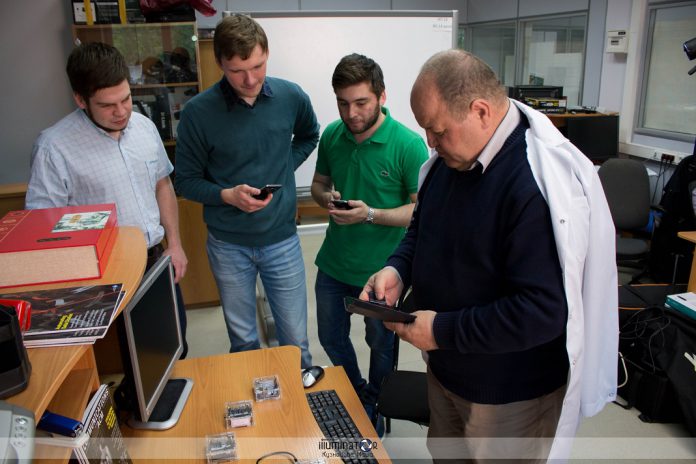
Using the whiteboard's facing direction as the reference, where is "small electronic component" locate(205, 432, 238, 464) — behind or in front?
in front

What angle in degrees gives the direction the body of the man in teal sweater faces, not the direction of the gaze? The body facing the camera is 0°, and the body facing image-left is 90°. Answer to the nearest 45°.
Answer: approximately 0°

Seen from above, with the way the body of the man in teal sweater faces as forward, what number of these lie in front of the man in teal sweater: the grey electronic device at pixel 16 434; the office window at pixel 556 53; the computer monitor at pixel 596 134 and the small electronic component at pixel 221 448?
2

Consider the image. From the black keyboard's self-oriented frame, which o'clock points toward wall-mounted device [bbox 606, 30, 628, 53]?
The wall-mounted device is roughly at 10 o'clock from the black keyboard.

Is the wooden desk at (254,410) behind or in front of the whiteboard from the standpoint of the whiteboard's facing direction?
in front

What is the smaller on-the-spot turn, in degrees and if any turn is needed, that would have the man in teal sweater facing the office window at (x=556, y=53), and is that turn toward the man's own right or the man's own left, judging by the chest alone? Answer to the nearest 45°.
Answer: approximately 135° to the man's own left

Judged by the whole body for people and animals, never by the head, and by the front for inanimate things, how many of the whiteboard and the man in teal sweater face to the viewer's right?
0

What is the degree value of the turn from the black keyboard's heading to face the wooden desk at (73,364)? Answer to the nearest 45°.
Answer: approximately 135° to its right

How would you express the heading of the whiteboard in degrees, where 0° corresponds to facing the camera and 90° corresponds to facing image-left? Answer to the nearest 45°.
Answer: approximately 0°

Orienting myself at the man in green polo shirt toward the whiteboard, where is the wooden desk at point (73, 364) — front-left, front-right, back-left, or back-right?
back-left

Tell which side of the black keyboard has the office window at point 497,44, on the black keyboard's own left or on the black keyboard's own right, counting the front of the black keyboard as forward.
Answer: on the black keyboard's own left
